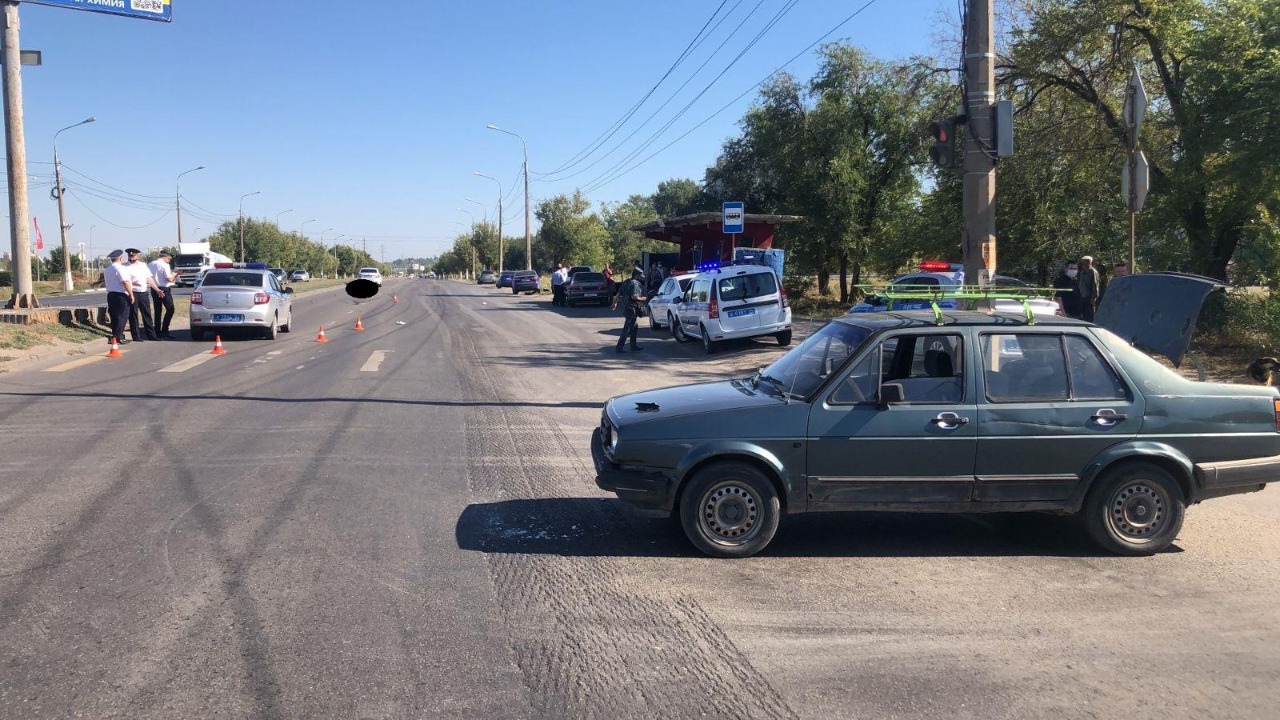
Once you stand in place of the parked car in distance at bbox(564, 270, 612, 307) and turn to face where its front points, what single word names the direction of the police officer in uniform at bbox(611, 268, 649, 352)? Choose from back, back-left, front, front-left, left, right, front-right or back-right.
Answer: back

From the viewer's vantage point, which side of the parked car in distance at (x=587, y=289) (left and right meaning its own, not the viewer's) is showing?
back

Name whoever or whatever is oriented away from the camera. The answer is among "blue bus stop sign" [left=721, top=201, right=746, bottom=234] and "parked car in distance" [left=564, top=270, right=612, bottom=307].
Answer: the parked car in distance

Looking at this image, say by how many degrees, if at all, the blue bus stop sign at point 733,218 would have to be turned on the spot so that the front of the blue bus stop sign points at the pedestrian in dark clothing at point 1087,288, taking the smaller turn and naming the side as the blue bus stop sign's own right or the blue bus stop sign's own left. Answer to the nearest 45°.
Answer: approximately 45° to the blue bus stop sign's own left
